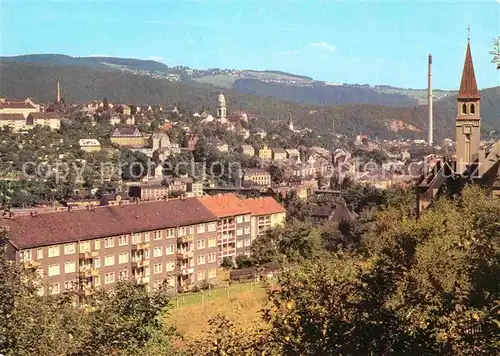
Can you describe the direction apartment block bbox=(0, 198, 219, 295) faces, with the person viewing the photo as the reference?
facing the viewer and to the right of the viewer

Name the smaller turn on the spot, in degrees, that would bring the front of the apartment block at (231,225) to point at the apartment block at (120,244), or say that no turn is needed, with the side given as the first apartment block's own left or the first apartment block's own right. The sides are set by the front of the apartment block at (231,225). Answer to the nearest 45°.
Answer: approximately 45° to the first apartment block's own right

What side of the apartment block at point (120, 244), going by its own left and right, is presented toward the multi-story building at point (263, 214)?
left

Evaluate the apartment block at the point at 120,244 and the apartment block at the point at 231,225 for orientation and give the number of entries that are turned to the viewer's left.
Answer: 0

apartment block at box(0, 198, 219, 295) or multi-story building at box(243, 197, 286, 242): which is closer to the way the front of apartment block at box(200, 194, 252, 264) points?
the apartment block

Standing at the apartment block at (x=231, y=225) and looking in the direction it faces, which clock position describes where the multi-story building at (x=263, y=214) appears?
The multi-story building is roughly at 8 o'clock from the apartment block.

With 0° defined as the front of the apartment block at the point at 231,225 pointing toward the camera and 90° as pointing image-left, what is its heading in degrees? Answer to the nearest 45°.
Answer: approximately 315°

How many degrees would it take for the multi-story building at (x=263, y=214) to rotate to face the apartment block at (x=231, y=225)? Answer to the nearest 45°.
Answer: approximately 45° to its right

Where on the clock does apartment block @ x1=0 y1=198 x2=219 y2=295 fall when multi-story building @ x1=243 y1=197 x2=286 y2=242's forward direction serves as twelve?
The apartment block is roughly at 2 o'clock from the multi-story building.

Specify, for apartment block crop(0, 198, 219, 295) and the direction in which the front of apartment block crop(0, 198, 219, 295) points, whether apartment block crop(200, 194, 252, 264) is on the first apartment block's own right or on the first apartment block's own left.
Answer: on the first apartment block's own left
